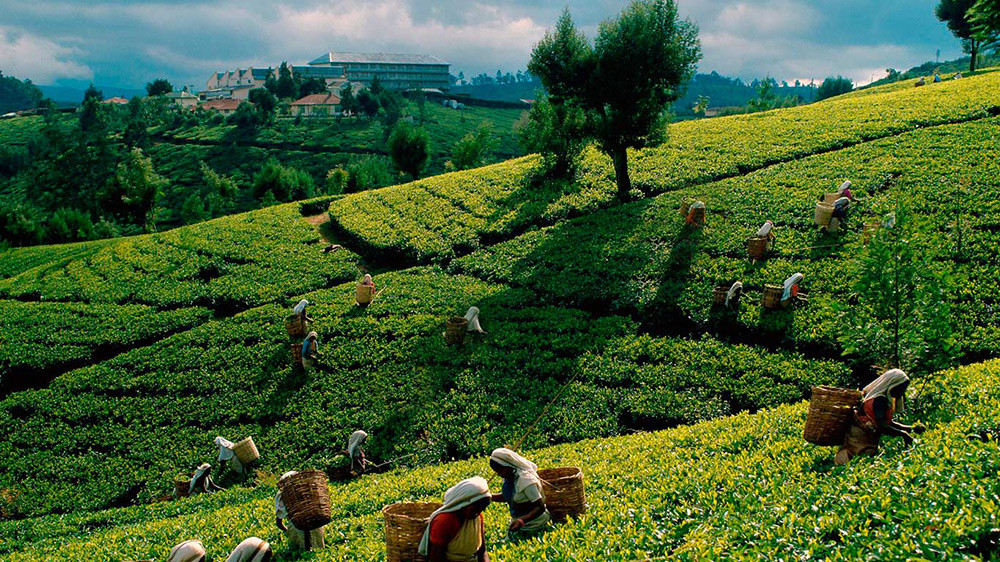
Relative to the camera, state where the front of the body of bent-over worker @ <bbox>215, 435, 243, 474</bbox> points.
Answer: to the viewer's left

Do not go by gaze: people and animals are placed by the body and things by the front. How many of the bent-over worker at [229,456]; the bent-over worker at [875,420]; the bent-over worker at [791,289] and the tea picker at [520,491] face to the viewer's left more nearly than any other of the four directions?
2

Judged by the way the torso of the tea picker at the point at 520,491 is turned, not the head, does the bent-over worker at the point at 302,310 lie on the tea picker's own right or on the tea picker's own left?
on the tea picker's own right

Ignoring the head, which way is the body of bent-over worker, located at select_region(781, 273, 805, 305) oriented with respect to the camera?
to the viewer's right

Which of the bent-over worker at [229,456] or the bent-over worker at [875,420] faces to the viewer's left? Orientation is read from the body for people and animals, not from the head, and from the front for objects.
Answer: the bent-over worker at [229,456]

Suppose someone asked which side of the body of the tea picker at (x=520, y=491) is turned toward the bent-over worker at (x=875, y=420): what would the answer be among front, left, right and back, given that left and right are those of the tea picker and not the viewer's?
back

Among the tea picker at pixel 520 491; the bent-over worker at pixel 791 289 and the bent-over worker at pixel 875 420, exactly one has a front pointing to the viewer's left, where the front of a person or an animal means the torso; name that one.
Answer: the tea picker

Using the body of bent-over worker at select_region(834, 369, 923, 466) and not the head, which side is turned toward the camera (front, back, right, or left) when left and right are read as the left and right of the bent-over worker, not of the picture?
right

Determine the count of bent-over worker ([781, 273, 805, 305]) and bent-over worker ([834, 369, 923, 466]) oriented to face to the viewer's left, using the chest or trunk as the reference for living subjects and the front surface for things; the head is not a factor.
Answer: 0

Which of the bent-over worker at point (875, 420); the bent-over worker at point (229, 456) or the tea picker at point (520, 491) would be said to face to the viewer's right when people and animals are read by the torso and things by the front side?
the bent-over worker at point (875, 420)

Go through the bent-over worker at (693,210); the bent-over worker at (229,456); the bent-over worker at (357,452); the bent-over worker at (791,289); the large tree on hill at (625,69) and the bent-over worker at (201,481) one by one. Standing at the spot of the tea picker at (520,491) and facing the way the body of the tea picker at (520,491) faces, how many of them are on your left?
0

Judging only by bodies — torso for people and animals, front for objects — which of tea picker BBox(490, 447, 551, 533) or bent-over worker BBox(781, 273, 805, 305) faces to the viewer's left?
the tea picker

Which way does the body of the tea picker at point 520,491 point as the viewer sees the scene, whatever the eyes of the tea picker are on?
to the viewer's left

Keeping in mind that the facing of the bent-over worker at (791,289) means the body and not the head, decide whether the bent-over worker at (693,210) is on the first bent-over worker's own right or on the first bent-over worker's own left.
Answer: on the first bent-over worker's own left

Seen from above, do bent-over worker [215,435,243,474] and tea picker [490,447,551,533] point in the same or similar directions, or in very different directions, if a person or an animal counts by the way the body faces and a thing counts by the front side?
same or similar directions

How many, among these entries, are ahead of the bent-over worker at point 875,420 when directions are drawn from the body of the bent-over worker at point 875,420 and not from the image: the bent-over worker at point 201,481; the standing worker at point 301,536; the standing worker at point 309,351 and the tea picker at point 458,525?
0

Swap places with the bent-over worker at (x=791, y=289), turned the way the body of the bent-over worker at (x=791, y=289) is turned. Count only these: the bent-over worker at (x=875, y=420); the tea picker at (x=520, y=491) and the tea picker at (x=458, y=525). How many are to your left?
0
